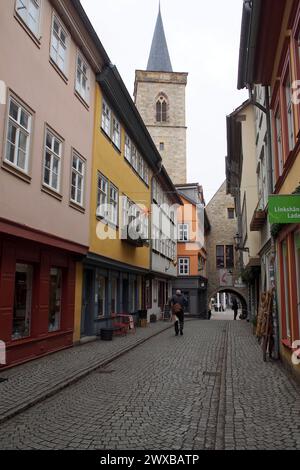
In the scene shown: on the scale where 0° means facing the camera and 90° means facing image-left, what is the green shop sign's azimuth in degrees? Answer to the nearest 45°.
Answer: approximately 0°

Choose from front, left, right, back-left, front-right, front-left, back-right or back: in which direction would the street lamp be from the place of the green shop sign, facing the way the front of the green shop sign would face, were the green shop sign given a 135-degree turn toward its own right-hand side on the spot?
front-right
